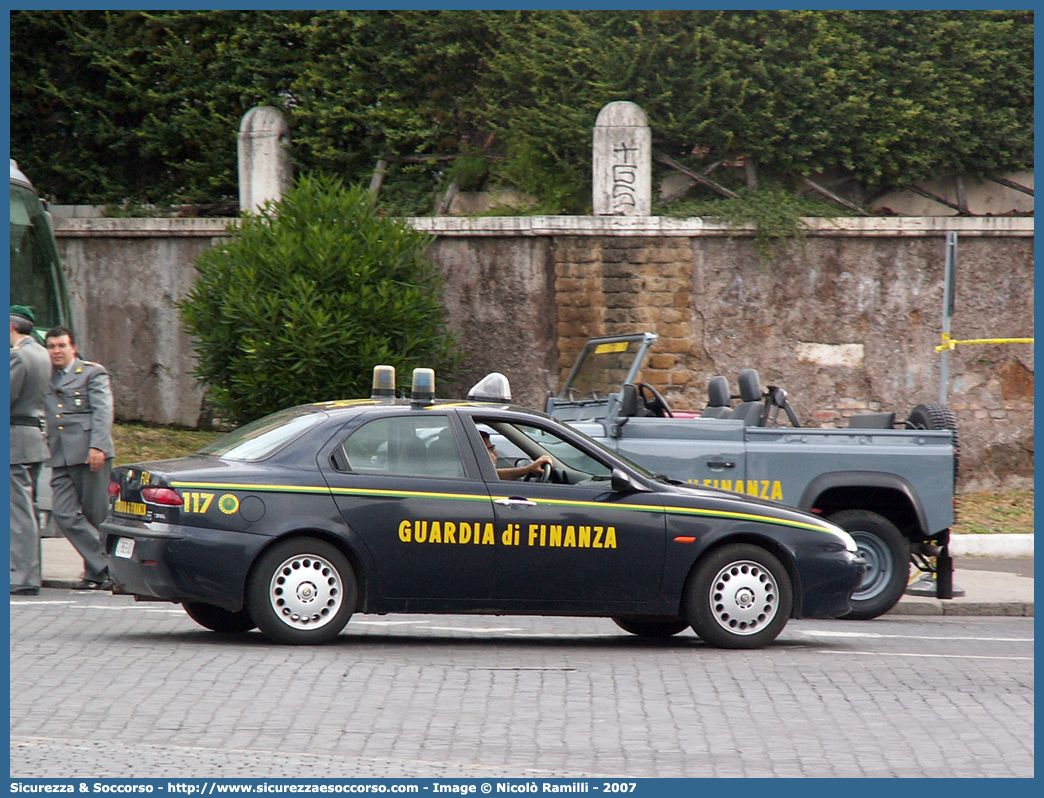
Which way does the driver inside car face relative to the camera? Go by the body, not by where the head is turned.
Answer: to the viewer's right

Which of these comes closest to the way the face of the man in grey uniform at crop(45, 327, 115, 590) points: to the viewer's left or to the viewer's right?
to the viewer's left

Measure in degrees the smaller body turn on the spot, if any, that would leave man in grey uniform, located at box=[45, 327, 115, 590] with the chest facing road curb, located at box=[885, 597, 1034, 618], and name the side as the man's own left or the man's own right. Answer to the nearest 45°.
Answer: approximately 135° to the man's own left

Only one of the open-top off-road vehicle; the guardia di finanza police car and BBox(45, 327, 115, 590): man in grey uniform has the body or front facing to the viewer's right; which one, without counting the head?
the guardia di finanza police car

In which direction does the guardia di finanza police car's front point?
to the viewer's right

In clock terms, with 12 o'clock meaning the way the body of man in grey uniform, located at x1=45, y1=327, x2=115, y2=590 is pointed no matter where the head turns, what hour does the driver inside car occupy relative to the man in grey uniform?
The driver inside car is roughly at 9 o'clock from the man in grey uniform.

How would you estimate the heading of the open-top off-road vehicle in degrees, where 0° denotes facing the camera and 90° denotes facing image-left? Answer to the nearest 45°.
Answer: approximately 45°

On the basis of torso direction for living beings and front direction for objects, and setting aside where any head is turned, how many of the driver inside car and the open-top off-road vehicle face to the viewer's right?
1

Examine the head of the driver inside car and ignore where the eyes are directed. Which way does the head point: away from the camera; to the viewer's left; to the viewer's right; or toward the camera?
to the viewer's right

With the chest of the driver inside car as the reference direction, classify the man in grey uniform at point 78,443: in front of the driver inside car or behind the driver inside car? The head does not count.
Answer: behind

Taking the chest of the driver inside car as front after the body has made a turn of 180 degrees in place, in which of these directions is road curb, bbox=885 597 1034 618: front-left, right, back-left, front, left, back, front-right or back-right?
back-right
